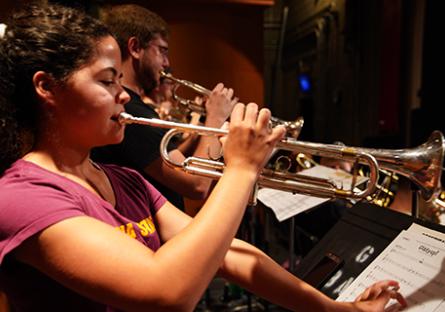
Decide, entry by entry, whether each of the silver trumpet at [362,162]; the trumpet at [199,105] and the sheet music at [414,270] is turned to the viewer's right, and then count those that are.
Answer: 2

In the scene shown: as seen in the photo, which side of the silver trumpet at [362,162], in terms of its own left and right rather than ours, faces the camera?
right

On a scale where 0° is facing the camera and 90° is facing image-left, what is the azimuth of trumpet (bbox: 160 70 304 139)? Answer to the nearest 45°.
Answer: approximately 270°

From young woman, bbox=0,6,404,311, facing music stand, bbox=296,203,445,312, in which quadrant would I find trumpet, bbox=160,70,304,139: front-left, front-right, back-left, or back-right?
front-left

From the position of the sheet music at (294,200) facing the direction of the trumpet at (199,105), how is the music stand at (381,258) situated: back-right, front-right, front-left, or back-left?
back-left

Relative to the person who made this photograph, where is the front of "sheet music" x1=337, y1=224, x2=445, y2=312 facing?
facing the viewer and to the left of the viewer

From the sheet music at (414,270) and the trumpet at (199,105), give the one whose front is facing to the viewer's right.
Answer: the trumpet

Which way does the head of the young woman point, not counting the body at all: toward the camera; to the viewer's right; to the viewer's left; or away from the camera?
to the viewer's right

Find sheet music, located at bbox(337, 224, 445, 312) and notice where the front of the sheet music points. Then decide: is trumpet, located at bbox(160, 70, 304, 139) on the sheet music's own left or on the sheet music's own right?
on the sheet music's own right
